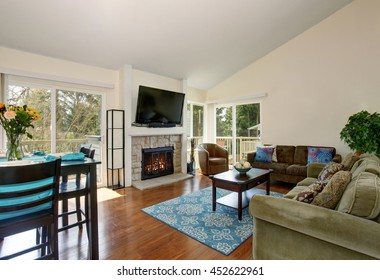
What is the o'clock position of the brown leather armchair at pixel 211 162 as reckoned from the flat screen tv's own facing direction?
The brown leather armchair is roughly at 10 o'clock from the flat screen tv.

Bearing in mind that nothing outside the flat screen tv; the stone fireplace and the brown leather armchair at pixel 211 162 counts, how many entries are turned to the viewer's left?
0

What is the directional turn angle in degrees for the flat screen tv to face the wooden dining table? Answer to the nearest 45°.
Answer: approximately 45° to its right

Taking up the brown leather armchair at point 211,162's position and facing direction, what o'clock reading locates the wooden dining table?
The wooden dining table is roughly at 2 o'clock from the brown leather armchair.

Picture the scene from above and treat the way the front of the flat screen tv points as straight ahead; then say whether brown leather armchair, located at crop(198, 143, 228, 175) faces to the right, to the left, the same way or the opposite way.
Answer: the same way

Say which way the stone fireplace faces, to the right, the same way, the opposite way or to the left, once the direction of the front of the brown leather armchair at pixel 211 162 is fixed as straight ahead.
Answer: the same way

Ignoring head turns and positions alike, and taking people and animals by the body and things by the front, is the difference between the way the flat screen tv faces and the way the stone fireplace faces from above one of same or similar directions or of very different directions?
same or similar directions

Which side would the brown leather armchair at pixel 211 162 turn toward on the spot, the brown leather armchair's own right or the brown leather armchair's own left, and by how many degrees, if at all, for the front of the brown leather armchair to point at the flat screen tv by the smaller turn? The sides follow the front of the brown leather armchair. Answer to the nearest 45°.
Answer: approximately 90° to the brown leather armchair's own right

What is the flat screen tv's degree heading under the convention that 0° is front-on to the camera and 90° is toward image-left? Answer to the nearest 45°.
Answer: approximately 315°

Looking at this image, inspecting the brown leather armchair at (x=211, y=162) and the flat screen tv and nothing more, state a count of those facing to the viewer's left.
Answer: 0

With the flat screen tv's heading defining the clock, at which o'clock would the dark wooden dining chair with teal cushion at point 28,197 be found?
The dark wooden dining chair with teal cushion is roughly at 2 o'clock from the flat screen tv.

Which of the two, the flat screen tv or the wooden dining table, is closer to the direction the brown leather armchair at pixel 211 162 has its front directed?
the wooden dining table

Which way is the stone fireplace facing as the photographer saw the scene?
facing the viewer and to the right of the viewer

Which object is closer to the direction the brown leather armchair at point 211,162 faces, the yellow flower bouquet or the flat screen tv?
the yellow flower bouquet

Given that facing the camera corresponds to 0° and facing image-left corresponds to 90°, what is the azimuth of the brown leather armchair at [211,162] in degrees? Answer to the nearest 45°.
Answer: approximately 315°

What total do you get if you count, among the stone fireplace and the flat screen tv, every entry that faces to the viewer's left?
0

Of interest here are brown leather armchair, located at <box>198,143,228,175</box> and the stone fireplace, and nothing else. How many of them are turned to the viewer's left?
0

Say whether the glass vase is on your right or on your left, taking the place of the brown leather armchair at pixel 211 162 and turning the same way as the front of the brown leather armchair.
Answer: on your right

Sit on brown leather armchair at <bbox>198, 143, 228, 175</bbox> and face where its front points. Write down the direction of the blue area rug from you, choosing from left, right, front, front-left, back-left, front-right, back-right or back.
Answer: front-right

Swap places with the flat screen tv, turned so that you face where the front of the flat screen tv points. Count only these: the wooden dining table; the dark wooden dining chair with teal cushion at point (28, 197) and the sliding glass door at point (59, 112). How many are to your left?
0
